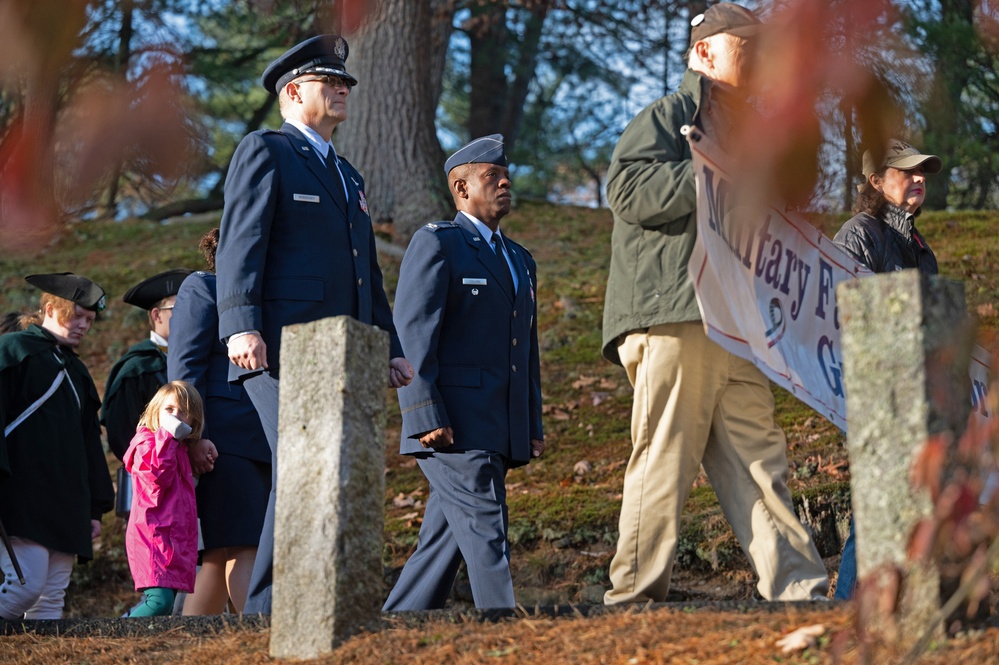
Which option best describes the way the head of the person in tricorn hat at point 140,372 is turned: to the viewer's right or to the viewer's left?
to the viewer's right

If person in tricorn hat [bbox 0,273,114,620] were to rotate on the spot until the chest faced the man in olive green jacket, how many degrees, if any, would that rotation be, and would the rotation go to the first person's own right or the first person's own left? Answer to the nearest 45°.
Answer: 0° — they already face them

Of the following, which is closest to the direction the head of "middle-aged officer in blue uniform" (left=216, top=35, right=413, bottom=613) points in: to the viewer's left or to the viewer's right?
to the viewer's right

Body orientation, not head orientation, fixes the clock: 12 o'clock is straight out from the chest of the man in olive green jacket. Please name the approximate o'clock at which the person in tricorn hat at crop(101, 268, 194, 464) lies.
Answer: The person in tricorn hat is roughly at 7 o'clock from the man in olive green jacket.

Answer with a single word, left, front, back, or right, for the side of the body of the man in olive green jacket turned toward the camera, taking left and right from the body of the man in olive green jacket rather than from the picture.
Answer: right

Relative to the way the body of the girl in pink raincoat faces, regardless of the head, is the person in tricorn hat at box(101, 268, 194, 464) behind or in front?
behind

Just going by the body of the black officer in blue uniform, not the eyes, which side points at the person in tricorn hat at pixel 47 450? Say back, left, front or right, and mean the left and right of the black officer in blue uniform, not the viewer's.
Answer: back

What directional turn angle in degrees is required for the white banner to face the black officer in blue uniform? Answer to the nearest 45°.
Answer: approximately 135° to its right

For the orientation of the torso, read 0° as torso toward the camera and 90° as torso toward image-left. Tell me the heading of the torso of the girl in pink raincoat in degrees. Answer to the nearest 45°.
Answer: approximately 315°

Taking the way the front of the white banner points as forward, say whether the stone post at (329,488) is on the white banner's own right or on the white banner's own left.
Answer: on the white banner's own right

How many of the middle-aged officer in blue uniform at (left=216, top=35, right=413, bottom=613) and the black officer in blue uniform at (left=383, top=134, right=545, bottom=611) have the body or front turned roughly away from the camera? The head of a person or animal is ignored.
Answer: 0
